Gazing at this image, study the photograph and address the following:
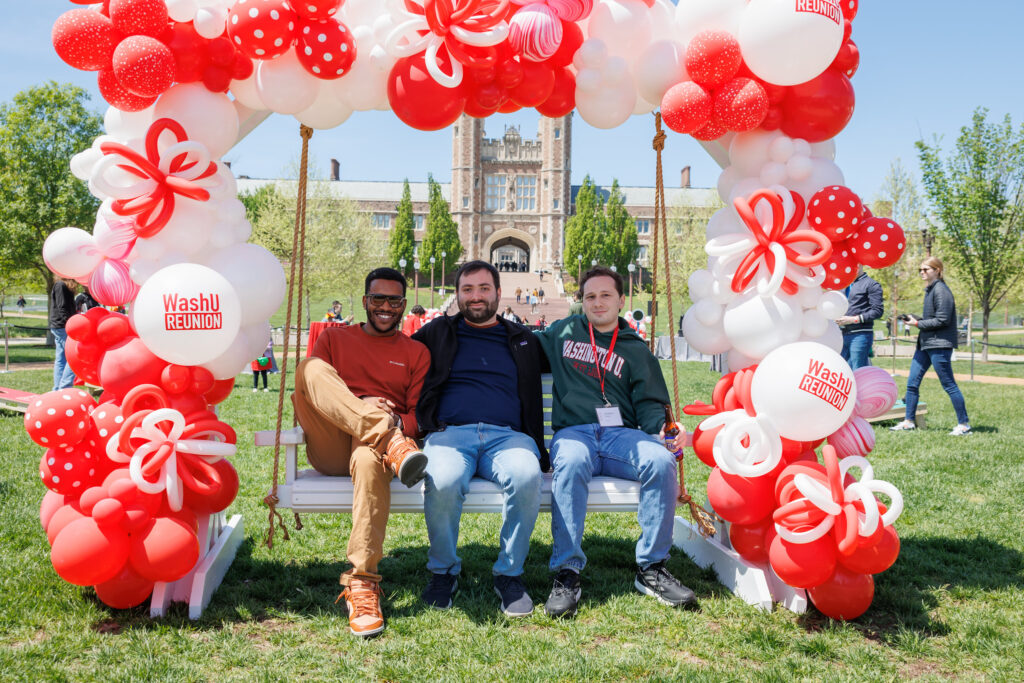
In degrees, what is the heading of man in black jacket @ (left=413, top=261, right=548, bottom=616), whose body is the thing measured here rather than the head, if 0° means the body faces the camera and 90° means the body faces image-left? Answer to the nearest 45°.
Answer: approximately 0°

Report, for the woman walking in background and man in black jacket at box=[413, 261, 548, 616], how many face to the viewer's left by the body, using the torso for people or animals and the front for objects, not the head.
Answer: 1

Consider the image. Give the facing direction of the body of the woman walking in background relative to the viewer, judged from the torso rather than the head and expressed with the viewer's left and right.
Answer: facing to the left of the viewer

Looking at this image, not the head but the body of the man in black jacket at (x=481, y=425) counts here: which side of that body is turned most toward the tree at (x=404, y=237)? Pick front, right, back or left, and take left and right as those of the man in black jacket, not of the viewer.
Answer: back

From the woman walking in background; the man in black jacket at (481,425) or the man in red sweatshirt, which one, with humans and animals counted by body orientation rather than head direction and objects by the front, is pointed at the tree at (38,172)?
the woman walking in background

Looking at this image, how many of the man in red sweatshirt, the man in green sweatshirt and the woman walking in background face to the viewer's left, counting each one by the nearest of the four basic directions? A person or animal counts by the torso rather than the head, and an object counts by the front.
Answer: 1

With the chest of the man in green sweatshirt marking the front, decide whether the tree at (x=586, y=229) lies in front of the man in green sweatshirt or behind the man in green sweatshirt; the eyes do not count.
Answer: behind
